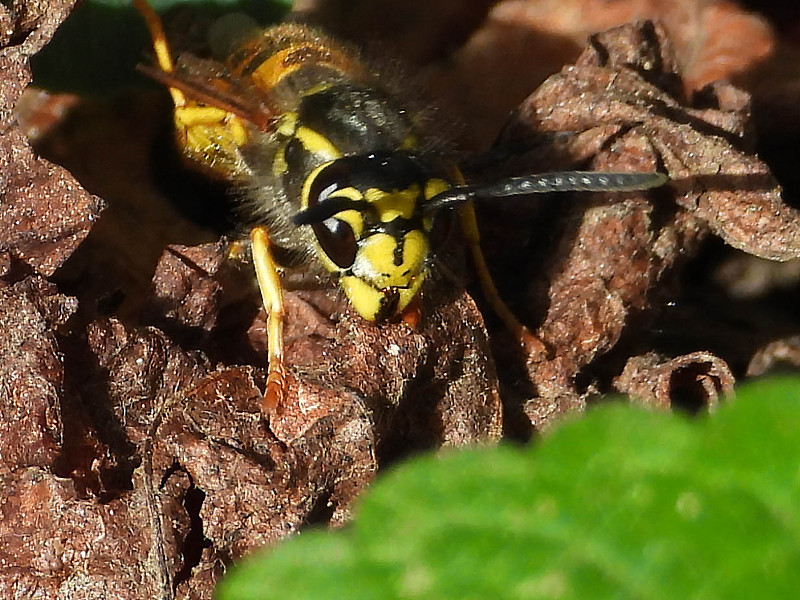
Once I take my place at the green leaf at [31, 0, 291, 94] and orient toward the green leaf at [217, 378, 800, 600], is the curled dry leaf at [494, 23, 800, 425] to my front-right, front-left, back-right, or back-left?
front-left

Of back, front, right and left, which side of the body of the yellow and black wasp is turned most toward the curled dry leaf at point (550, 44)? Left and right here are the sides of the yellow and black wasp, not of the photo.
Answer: left

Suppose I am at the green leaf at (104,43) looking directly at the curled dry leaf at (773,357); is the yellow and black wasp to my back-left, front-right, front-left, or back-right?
front-right

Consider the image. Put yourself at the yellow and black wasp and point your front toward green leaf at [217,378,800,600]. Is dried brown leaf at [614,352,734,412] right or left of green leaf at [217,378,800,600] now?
left

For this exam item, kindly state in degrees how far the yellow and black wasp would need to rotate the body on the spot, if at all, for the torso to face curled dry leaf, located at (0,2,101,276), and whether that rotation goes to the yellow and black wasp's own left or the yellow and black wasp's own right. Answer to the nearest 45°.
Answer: approximately 90° to the yellow and black wasp's own right

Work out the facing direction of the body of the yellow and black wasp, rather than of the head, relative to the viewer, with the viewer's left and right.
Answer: facing the viewer and to the right of the viewer

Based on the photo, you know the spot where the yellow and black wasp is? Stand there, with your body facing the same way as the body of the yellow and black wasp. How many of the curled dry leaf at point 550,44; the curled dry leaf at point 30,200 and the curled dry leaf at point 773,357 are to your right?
1

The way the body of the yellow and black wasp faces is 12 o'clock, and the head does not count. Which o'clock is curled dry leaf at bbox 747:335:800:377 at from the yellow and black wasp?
The curled dry leaf is roughly at 10 o'clock from the yellow and black wasp.

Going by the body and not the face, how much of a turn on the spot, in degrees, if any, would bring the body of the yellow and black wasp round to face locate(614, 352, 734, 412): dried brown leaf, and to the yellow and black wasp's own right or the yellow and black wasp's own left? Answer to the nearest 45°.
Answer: approximately 45° to the yellow and black wasp's own left

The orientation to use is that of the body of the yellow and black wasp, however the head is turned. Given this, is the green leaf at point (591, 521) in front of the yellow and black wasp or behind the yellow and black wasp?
in front
